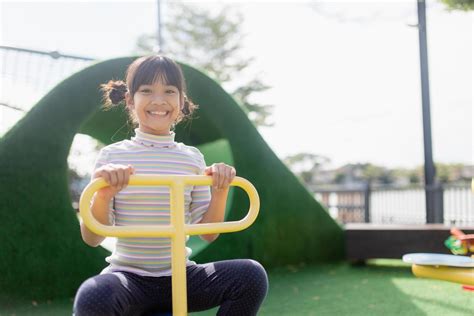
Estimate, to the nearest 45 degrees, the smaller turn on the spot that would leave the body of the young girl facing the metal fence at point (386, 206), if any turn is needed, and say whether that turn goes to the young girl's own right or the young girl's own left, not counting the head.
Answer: approximately 135° to the young girl's own left

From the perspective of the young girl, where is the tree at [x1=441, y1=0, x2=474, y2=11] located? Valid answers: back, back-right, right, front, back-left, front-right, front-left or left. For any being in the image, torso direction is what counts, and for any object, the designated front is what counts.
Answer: back-left

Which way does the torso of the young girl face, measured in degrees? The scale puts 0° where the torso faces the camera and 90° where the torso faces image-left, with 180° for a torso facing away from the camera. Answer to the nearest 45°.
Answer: approximately 0°

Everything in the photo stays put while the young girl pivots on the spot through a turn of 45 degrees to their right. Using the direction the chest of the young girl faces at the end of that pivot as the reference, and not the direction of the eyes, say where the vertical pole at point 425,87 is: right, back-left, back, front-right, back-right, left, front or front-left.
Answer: back

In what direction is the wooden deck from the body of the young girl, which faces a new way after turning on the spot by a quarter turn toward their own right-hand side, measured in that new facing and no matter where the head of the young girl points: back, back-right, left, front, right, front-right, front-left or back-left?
back-right

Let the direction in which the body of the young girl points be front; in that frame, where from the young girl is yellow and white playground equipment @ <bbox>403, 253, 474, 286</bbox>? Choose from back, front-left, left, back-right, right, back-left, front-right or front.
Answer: back-left
